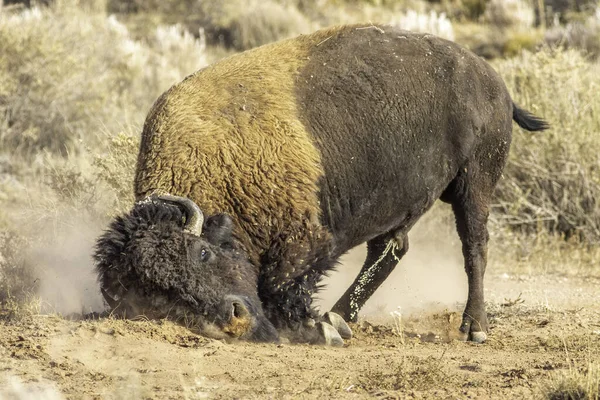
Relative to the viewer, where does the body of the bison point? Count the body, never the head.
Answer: to the viewer's left

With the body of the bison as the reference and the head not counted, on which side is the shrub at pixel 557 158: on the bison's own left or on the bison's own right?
on the bison's own right

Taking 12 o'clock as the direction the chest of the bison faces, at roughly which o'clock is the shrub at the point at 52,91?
The shrub is roughly at 2 o'clock from the bison.

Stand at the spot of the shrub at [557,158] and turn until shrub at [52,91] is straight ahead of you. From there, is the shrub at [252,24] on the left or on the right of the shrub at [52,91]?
right
